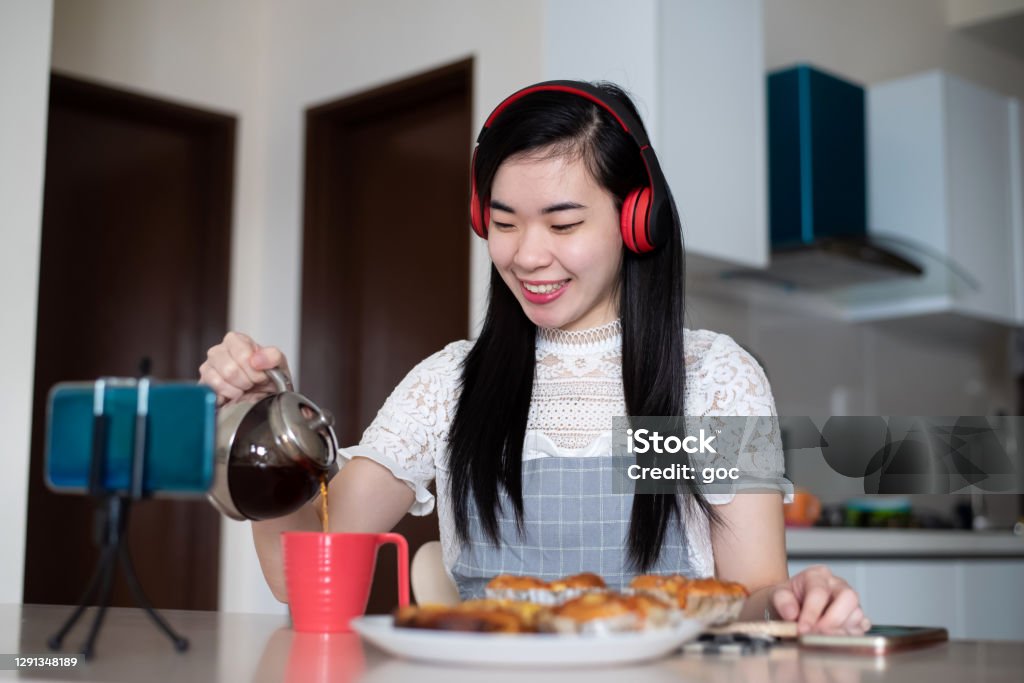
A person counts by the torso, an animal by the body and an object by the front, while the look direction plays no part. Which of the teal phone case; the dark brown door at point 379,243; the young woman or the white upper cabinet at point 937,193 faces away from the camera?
the teal phone case

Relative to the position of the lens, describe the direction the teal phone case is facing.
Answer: facing away from the viewer

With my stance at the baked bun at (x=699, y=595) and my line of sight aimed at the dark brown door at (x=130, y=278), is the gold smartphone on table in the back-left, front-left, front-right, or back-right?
back-right

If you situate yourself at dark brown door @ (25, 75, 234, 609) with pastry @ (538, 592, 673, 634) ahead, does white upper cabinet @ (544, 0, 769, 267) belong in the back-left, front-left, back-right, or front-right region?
front-left

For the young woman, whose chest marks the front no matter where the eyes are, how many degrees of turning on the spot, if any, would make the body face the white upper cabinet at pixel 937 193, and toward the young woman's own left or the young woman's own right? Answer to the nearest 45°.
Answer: approximately 135° to the young woman's own left

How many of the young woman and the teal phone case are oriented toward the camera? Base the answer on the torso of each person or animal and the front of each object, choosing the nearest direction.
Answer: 1

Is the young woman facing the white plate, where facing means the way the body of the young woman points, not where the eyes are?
yes

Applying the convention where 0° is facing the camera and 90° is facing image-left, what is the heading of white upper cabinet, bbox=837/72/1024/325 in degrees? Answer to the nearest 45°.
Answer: approximately 315°

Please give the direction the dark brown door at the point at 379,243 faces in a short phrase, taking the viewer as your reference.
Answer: facing the viewer and to the left of the viewer

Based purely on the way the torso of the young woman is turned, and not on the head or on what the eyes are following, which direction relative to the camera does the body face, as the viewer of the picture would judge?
toward the camera

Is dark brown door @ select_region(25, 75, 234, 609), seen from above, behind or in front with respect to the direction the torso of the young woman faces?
behind

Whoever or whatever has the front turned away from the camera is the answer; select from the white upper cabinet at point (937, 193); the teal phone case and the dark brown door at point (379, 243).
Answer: the teal phone case

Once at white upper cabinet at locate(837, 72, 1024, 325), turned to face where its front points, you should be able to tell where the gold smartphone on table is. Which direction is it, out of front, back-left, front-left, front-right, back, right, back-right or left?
front-right
